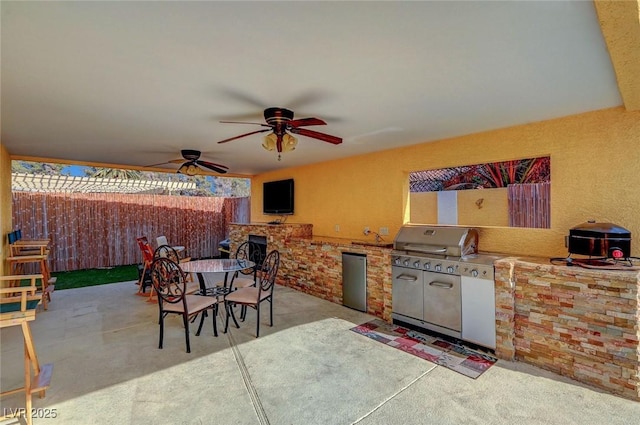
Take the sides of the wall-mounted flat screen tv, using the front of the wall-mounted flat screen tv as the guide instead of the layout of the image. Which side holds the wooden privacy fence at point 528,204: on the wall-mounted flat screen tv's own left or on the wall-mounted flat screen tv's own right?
on the wall-mounted flat screen tv's own left

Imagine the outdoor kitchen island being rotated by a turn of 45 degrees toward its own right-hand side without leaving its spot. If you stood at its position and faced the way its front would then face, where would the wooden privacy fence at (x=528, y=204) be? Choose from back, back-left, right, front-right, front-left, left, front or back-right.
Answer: right

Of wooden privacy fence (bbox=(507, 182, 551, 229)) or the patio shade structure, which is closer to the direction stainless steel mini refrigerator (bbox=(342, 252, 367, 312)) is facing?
the patio shade structure

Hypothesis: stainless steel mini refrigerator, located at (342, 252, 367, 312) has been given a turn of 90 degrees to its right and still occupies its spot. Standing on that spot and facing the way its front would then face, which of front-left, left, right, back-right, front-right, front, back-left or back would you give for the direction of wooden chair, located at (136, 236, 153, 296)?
front-left

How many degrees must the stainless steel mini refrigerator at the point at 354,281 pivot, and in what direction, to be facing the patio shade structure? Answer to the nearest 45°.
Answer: approximately 45° to its right

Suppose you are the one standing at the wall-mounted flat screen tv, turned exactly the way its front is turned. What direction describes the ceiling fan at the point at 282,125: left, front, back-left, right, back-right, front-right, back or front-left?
front-left

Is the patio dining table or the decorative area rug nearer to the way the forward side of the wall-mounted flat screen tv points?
the patio dining table

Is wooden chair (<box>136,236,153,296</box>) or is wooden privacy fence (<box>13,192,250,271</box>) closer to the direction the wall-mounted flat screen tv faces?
the wooden chair

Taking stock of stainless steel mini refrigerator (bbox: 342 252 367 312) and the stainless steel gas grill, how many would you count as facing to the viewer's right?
0

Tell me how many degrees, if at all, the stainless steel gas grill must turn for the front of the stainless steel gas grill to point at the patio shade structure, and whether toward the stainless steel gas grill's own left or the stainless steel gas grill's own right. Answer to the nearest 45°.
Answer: approximately 45° to the stainless steel gas grill's own right

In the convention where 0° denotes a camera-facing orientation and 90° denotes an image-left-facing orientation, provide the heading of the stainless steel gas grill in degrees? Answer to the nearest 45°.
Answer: approximately 45°

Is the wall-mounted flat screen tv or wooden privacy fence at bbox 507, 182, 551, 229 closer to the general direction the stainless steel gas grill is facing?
the wall-mounted flat screen tv

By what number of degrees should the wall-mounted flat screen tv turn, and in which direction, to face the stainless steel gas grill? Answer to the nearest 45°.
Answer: approximately 90° to its left
